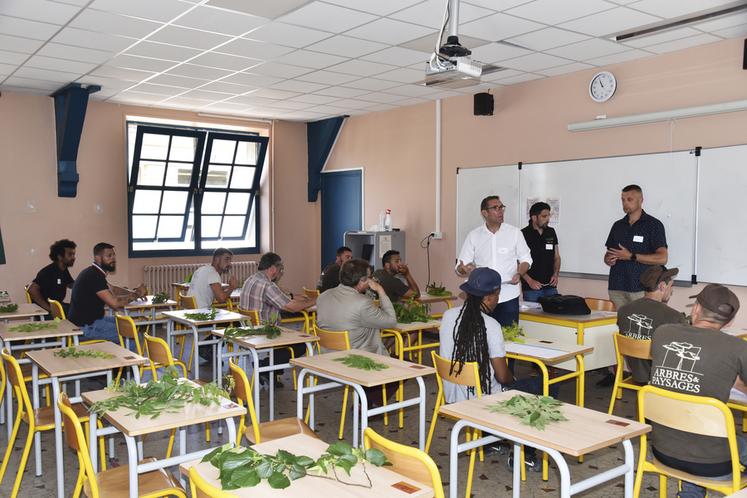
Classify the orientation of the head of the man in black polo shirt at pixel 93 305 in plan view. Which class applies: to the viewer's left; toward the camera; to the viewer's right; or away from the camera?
to the viewer's right

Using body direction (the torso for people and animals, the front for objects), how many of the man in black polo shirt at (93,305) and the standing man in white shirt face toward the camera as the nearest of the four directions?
1

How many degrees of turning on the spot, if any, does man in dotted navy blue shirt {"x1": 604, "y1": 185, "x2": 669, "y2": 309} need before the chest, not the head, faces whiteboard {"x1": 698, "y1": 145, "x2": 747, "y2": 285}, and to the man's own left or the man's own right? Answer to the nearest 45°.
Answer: approximately 180°

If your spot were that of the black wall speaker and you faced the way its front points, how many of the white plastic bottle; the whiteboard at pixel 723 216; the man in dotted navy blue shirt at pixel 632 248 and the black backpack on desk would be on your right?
1

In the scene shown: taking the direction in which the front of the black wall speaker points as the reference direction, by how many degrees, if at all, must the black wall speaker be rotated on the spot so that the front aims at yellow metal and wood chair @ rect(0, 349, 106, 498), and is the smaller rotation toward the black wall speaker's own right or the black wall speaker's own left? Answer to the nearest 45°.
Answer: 0° — it already faces it

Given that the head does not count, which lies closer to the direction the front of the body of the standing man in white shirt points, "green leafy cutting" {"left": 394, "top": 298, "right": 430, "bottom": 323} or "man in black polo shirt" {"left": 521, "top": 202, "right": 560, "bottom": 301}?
the green leafy cutting

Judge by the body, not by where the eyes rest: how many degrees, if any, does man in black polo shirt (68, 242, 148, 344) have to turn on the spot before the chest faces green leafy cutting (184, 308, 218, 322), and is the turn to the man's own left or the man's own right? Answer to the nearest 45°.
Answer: approximately 45° to the man's own right

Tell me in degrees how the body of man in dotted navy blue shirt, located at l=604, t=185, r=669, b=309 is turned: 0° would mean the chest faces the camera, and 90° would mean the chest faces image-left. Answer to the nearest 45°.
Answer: approximately 45°

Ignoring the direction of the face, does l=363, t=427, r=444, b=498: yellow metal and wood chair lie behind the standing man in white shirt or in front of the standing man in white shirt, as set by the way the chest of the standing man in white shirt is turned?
in front

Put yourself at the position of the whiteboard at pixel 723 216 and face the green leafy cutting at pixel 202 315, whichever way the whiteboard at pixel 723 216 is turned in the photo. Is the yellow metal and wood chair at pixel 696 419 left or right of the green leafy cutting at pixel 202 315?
left

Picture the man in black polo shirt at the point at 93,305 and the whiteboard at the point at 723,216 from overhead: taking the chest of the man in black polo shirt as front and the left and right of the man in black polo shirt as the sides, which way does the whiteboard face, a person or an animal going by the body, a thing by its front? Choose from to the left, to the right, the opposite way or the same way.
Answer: the opposite way

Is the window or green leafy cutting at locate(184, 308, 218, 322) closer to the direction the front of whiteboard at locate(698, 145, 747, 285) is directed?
the green leafy cutting
